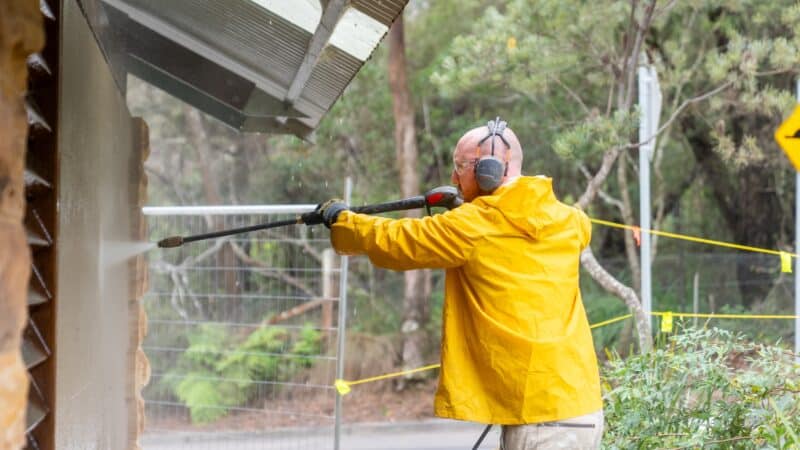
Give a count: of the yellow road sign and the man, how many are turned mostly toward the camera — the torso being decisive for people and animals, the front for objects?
1

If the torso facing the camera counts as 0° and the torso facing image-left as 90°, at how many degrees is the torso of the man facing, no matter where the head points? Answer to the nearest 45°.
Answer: approximately 135°

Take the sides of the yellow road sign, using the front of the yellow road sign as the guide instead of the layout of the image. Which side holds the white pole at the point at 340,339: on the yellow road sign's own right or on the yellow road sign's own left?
on the yellow road sign's own right

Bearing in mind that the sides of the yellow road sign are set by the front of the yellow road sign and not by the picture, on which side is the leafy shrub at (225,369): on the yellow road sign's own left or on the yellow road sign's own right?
on the yellow road sign's own right

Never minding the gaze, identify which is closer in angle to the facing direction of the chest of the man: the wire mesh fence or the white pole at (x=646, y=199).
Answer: the wire mesh fence

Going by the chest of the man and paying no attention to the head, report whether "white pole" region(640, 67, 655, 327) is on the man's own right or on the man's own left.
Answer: on the man's own right
